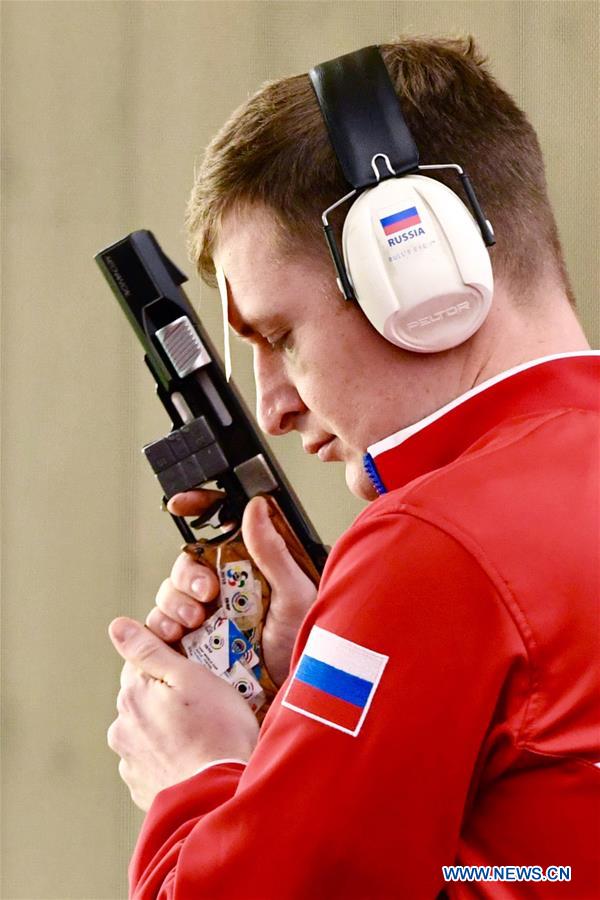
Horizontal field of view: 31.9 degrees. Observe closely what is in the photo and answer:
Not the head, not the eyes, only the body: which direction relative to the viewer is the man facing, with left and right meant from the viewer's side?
facing to the left of the viewer

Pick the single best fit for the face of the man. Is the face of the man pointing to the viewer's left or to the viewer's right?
to the viewer's left
